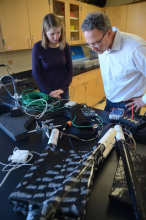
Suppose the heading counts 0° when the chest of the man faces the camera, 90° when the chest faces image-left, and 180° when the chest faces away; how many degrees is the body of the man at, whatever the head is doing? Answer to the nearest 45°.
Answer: approximately 45°

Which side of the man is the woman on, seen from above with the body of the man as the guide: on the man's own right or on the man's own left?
on the man's own right

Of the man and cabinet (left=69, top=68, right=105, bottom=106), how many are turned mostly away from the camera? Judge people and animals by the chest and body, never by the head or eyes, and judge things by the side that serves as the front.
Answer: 0

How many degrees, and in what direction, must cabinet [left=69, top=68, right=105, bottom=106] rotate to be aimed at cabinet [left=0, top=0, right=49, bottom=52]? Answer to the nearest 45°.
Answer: approximately 90° to its right

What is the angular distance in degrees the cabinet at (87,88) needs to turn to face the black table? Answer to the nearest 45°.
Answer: approximately 45° to its right

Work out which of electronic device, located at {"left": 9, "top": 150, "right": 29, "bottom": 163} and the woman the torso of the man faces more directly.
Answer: the electronic device

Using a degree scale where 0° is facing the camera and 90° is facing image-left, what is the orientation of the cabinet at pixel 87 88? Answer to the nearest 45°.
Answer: approximately 315°

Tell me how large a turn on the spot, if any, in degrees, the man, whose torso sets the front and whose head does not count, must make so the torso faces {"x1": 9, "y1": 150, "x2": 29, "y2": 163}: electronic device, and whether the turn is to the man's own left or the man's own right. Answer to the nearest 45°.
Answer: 0° — they already face it

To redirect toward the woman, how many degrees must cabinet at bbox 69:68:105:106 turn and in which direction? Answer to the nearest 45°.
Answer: approximately 45° to its right
